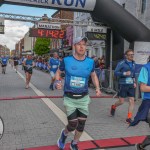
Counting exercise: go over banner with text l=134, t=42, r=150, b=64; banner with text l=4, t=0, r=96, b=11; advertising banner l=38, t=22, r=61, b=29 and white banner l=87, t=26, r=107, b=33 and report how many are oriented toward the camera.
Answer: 4

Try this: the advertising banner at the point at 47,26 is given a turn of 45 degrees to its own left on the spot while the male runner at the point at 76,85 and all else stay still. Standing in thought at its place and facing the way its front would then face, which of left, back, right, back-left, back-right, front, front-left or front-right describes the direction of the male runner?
front-right

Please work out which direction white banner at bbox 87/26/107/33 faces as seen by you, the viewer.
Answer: facing the viewer

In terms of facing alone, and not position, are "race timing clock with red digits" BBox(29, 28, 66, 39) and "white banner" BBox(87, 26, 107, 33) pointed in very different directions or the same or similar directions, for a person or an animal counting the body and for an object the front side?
same or similar directions

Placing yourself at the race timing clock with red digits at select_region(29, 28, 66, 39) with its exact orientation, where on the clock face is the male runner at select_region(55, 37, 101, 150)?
The male runner is roughly at 12 o'clock from the race timing clock with red digits.

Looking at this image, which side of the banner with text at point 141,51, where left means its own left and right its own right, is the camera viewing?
front

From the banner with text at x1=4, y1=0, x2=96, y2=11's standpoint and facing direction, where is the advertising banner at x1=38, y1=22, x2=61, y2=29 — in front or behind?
behind

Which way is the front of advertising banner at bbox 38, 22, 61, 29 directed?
toward the camera

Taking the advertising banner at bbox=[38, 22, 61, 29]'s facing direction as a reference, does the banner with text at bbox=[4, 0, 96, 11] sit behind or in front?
in front

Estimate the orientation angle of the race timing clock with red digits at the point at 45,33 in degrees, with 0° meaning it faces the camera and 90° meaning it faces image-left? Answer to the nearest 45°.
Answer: approximately 0°

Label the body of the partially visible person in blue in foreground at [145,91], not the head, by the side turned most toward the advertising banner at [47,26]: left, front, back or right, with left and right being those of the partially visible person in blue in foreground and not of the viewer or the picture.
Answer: back

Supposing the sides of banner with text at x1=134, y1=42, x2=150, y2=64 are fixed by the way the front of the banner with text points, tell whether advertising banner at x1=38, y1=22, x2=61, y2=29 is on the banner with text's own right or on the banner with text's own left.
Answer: on the banner with text's own right

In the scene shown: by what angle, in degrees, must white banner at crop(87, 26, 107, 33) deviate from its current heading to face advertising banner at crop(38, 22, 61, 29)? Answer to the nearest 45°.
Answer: approximately 90° to its right
